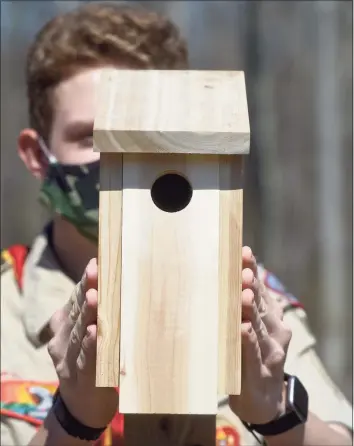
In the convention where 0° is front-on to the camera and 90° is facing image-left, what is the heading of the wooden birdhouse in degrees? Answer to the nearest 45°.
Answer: approximately 0°
